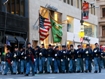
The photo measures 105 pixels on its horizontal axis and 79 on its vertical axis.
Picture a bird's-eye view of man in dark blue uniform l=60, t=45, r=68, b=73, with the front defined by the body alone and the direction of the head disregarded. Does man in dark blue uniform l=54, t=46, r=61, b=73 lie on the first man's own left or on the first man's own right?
on the first man's own right

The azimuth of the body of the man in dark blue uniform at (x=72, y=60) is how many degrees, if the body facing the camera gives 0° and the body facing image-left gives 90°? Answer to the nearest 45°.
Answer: approximately 0°

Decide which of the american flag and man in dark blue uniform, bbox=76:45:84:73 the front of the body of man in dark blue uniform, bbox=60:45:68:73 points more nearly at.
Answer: the man in dark blue uniform

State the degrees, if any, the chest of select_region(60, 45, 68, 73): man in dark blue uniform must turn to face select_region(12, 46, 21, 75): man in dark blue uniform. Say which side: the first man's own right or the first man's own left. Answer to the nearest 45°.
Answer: approximately 90° to the first man's own right

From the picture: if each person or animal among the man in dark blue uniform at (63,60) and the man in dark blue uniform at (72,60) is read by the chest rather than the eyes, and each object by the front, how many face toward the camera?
2

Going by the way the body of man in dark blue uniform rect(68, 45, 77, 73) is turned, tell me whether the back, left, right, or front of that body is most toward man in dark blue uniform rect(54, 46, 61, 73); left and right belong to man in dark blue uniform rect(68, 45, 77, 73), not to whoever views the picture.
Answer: right

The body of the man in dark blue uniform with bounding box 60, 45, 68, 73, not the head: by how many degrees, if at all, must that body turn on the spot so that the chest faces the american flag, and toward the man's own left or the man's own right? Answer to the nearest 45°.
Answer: approximately 180°

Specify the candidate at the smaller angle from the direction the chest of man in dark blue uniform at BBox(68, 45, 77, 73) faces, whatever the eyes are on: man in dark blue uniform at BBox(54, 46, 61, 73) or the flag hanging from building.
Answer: the man in dark blue uniform
